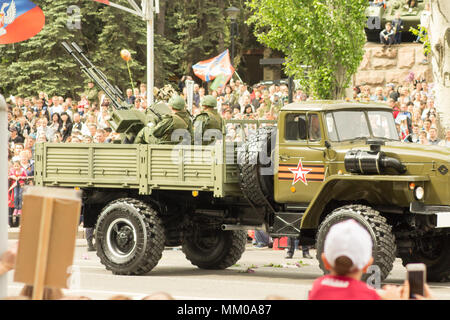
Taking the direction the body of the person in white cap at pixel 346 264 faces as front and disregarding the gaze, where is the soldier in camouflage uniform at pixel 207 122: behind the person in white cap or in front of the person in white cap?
in front

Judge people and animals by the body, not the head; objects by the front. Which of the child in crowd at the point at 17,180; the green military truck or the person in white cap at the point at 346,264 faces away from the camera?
the person in white cap

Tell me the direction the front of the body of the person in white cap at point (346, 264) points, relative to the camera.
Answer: away from the camera

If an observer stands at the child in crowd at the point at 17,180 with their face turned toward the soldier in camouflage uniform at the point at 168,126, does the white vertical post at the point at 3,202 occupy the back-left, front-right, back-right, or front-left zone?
front-right

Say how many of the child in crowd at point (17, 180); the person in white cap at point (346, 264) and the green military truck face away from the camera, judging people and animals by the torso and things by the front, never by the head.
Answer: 1

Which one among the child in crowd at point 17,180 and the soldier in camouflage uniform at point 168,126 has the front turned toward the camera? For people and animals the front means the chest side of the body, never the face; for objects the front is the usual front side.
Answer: the child in crowd

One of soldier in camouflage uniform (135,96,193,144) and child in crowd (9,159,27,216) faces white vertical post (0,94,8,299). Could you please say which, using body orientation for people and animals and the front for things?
the child in crowd

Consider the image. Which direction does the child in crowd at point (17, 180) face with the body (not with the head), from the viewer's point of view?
toward the camera

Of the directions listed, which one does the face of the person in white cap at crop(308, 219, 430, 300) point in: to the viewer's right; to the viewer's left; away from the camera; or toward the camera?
away from the camera
